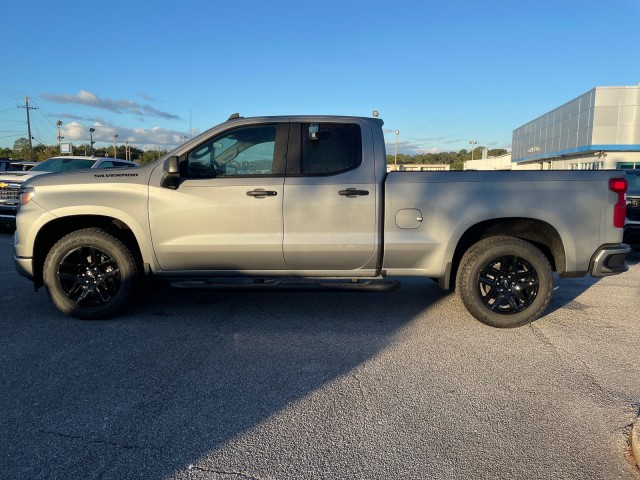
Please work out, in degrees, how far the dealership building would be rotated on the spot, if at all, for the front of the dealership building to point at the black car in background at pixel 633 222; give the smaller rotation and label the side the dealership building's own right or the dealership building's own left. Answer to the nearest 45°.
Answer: approximately 45° to the dealership building's own left

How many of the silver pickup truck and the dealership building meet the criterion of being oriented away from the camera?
0

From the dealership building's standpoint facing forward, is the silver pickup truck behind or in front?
in front

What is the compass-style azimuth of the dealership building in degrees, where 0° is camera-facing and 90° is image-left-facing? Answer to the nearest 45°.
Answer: approximately 45°

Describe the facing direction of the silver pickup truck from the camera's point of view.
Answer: facing to the left of the viewer

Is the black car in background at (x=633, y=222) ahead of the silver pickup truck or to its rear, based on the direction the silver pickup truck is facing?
to the rear
